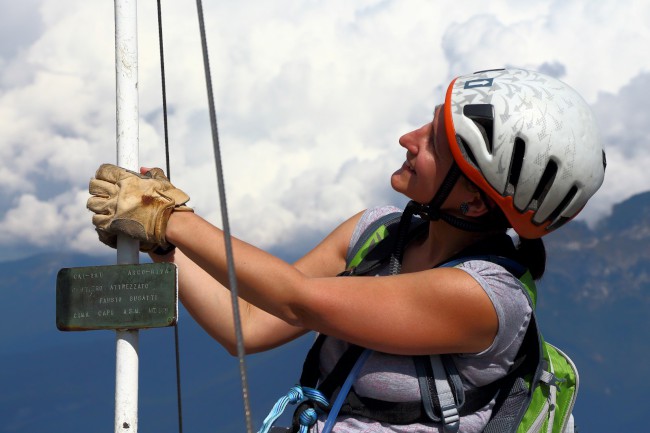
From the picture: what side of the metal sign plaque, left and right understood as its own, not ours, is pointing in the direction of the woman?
left

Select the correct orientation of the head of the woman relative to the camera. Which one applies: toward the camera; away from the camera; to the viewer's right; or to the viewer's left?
to the viewer's left

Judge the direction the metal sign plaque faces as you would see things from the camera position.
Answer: facing the viewer

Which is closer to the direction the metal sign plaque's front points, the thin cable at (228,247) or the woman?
the thin cable
